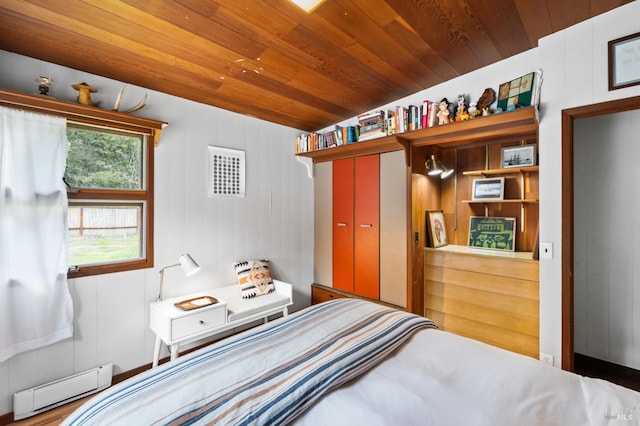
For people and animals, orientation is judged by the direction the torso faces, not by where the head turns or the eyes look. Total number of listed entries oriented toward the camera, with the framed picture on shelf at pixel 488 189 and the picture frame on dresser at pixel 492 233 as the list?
2

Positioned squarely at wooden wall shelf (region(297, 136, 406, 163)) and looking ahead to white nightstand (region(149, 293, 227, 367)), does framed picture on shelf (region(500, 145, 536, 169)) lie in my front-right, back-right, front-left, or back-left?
back-left

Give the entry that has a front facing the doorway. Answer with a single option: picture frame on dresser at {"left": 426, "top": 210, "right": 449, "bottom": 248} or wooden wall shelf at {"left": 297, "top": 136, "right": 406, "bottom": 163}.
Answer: the picture frame on dresser

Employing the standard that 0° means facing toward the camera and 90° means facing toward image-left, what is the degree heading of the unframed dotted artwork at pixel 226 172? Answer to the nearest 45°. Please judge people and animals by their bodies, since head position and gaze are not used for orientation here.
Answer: approximately 315°

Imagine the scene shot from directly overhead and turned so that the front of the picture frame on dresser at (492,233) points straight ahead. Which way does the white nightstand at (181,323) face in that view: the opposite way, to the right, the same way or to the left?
to the left

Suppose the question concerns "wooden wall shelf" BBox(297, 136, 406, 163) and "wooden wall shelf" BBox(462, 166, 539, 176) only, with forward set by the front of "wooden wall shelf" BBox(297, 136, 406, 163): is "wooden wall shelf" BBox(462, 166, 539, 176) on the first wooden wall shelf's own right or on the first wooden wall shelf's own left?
on the first wooden wall shelf's own left
